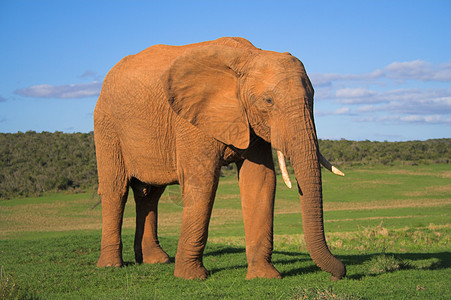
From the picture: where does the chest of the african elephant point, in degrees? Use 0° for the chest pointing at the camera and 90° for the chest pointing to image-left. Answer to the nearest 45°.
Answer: approximately 315°
